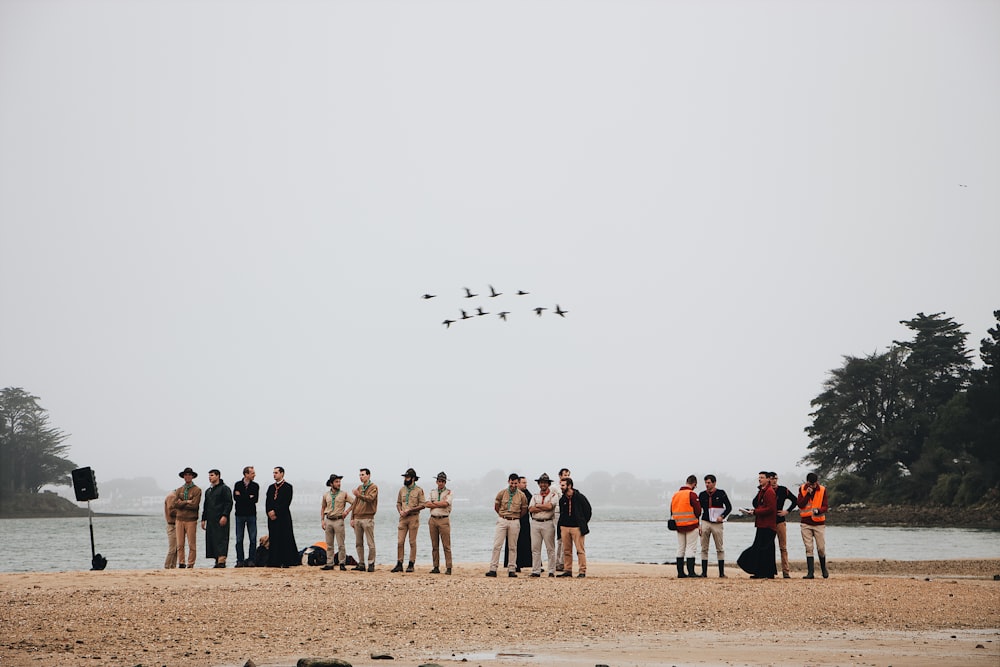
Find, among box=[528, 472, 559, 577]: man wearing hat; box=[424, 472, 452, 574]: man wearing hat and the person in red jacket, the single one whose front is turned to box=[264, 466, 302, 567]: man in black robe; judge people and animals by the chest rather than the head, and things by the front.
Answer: the person in red jacket

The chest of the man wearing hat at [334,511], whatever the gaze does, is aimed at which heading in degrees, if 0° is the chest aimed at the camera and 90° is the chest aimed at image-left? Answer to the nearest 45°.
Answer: approximately 0°

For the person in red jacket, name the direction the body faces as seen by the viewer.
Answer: to the viewer's left

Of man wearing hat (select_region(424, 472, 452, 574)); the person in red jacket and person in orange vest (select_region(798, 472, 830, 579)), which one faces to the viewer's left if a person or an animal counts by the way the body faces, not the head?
the person in red jacket

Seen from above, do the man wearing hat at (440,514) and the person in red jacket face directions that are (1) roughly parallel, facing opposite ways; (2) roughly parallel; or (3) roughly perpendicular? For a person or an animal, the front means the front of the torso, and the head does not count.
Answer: roughly perpendicular

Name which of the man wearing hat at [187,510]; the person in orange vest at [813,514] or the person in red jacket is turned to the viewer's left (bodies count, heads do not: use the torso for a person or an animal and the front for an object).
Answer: the person in red jacket

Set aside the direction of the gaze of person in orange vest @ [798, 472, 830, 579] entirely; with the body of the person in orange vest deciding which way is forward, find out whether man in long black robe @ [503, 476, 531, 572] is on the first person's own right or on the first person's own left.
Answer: on the first person's own right

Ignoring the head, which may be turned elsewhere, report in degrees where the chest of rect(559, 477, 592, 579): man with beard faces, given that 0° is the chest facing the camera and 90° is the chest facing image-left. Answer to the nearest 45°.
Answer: approximately 45°

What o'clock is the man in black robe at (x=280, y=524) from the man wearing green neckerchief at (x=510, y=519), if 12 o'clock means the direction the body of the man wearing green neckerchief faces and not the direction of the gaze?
The man in black robe is roughly at 3 o'clock from the man wearing green neckerchief.
